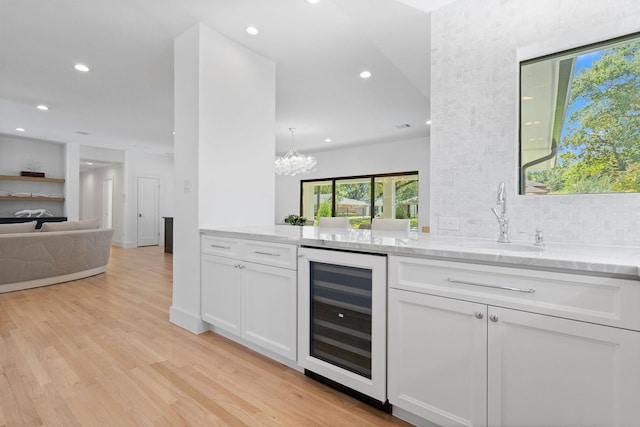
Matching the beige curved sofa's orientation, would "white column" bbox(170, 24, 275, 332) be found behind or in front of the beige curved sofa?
behind

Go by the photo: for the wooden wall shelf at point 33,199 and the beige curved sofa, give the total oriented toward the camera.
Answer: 1

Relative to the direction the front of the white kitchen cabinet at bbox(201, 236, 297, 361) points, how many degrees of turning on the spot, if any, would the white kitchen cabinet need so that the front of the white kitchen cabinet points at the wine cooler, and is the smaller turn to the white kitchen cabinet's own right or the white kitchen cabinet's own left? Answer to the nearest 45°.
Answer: approximately 90° to the white kitchen cabinet's own left

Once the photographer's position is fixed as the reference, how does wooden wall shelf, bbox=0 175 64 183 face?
facing the viewer

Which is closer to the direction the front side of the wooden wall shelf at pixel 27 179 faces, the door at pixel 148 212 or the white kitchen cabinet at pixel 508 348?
the white kitchen cabinet

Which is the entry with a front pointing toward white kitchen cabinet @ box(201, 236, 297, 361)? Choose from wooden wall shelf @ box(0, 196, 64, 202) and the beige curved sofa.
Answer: the wooden wall shelf

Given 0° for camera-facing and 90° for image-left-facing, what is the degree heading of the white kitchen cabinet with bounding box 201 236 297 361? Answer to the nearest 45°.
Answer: approximately 45°

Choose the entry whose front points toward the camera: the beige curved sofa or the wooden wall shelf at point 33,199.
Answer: the wooden wall shelf

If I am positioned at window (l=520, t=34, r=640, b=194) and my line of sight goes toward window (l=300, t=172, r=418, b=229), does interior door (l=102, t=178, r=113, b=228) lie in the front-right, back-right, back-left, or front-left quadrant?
front-left

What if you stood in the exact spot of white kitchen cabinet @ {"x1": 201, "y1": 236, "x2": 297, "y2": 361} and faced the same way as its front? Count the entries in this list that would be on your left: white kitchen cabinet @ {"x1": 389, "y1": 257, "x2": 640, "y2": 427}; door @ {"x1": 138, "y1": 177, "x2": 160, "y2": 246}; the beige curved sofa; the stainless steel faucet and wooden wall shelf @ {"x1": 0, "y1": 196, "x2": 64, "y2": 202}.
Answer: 2

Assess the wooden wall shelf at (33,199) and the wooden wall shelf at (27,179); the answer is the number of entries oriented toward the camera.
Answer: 2

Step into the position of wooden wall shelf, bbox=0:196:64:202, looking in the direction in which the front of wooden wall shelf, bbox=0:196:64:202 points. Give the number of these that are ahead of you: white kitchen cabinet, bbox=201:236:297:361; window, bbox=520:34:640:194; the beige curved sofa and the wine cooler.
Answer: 4

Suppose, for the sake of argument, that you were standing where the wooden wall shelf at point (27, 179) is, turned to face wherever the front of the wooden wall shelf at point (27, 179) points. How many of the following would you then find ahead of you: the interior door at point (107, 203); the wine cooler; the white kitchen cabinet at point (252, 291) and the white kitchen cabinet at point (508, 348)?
3

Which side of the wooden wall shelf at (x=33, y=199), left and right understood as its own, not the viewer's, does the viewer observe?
front

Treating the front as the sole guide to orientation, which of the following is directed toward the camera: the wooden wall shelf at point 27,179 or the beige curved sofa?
the wooden wall shelf

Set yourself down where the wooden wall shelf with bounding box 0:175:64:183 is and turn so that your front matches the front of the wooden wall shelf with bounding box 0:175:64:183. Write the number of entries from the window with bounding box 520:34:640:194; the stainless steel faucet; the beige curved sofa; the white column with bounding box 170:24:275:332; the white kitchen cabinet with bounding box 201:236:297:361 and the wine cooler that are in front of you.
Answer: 6

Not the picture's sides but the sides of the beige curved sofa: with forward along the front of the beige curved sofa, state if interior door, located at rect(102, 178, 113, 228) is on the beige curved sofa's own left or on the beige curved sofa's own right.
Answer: on the beige curved sofa's own right

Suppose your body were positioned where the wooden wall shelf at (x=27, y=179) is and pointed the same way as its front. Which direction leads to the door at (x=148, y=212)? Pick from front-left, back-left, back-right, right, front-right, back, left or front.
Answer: left

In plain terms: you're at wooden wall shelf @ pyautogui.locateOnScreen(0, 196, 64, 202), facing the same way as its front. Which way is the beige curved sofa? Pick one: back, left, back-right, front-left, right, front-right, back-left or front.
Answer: front
